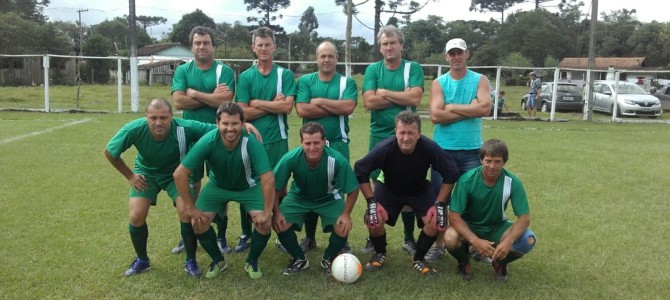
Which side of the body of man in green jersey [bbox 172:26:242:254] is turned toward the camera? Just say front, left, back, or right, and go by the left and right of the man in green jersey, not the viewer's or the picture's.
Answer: front

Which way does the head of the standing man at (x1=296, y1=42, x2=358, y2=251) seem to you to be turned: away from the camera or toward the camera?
toward the camera

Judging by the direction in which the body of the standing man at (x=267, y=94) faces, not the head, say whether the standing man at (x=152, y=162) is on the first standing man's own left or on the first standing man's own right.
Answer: on the first standing man's own right

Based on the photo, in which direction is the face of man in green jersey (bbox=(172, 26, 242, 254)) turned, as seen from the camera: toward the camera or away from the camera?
toward the camera

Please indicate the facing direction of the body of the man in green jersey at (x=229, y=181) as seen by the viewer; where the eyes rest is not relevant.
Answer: toward the camera

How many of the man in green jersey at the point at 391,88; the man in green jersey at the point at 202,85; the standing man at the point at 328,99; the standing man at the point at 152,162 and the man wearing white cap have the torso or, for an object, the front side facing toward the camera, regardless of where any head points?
5

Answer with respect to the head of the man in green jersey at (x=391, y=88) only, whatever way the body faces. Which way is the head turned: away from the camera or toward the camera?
toward the camera

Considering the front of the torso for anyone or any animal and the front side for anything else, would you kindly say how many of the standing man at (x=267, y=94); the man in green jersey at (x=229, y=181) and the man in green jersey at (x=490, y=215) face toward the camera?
3

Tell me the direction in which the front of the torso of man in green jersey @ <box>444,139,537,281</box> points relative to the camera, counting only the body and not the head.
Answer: toward the camera

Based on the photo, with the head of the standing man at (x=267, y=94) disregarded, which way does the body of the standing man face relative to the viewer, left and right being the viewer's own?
facing the viewer

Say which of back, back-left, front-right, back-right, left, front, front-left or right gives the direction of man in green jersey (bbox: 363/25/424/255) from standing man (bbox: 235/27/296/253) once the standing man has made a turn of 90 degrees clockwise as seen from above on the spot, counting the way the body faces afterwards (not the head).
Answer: back
